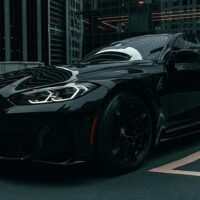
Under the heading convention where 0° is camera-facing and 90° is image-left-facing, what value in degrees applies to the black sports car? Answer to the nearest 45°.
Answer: approximately 45°
